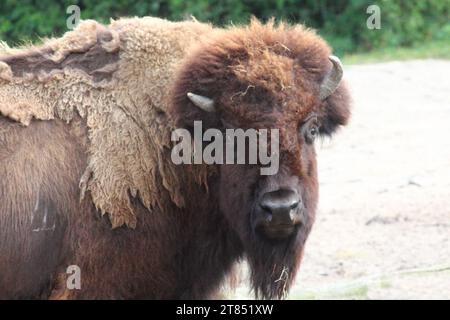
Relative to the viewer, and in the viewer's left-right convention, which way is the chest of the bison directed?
facing the viewer and to the right of the viewer
